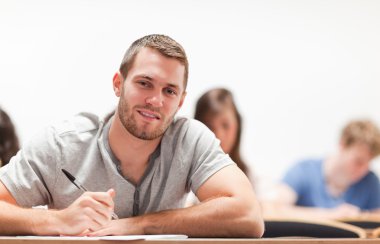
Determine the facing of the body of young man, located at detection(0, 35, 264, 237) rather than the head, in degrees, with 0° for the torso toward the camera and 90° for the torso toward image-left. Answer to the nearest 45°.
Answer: approximately 0°

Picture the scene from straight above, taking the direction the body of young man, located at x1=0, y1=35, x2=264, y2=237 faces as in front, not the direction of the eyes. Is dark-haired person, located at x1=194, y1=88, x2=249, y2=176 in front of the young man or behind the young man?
behind

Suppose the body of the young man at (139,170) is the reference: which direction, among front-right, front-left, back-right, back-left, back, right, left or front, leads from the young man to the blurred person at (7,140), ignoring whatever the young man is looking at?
back-right

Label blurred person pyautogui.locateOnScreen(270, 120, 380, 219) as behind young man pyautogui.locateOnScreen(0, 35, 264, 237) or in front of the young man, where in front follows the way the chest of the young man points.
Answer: behind
